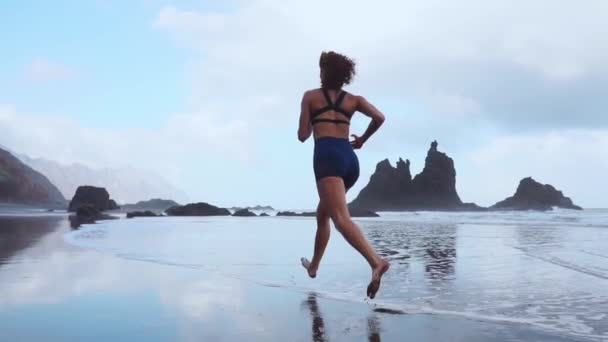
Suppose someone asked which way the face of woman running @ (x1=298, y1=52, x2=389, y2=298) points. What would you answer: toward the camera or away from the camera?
away from the camera

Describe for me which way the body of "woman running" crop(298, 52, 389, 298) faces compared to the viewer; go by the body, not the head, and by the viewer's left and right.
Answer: facing away from the viewer and to the left of the viewer
